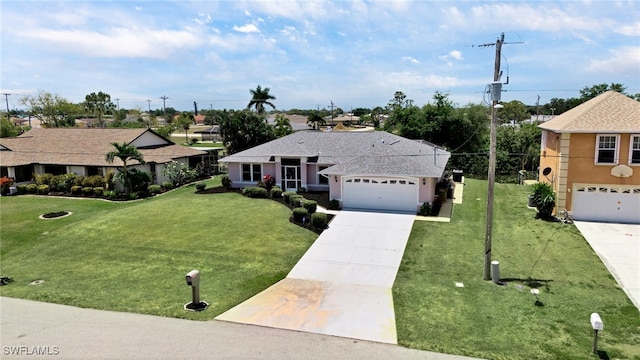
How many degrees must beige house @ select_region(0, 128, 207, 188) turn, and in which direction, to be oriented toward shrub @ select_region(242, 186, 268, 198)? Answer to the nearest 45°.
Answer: approximately 45° to its left

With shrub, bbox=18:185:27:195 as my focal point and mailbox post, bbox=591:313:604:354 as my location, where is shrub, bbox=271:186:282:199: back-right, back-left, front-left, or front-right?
front-right

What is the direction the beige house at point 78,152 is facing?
toward the camera

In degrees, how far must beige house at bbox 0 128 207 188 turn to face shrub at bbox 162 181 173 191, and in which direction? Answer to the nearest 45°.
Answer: approximately 45° to its left

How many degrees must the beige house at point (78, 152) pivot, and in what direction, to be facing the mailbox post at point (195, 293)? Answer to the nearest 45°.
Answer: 0° — it already faces it

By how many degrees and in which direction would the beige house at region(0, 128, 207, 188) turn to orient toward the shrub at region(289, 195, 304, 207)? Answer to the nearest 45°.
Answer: approximately 45° to its left

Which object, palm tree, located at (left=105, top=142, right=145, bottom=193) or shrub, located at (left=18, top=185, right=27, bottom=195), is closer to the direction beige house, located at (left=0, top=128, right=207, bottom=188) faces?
the palm tree

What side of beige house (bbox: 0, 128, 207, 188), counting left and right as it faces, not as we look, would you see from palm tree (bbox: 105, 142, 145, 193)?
front

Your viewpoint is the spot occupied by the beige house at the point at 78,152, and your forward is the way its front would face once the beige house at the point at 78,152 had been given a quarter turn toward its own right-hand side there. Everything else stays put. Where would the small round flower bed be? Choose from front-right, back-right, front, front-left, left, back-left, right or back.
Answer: left

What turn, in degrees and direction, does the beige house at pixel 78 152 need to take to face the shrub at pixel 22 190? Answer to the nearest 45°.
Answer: approximately 45° to its right

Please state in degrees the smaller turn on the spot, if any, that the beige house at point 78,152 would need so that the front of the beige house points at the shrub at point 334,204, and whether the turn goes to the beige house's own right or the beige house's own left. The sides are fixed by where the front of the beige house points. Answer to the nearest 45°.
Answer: approximately 45° to the beige house's own left

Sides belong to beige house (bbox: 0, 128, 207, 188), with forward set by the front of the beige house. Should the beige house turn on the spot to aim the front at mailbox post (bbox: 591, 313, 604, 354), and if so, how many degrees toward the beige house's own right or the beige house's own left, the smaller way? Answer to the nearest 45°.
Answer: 0° — it already faces it

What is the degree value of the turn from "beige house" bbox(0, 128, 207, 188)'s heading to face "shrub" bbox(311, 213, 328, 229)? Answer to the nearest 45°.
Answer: approximately 45° to its left

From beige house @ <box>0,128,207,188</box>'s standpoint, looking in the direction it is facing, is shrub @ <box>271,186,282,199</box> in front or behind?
in front
